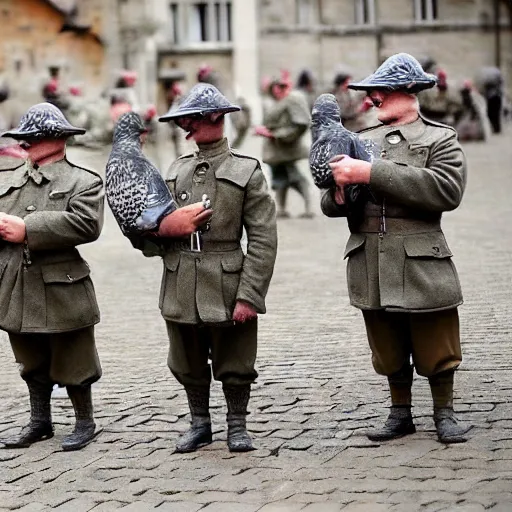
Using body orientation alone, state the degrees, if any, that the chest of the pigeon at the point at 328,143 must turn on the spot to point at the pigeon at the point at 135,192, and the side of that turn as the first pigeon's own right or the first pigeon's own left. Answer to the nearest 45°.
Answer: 0° — it already faces it

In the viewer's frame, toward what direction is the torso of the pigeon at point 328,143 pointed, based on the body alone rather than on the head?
to the viewer's left

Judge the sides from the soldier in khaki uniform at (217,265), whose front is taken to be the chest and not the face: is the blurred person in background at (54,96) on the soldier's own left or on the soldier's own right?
on the soldier's own right

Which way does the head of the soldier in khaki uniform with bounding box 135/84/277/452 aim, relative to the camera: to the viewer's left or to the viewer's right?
to the viewer's left

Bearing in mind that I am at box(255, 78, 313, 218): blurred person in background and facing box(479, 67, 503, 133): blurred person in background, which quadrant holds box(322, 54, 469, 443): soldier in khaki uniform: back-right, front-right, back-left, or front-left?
back-right

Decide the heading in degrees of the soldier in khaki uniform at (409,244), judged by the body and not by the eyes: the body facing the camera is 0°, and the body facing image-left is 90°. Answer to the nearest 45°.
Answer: approximately 45°
